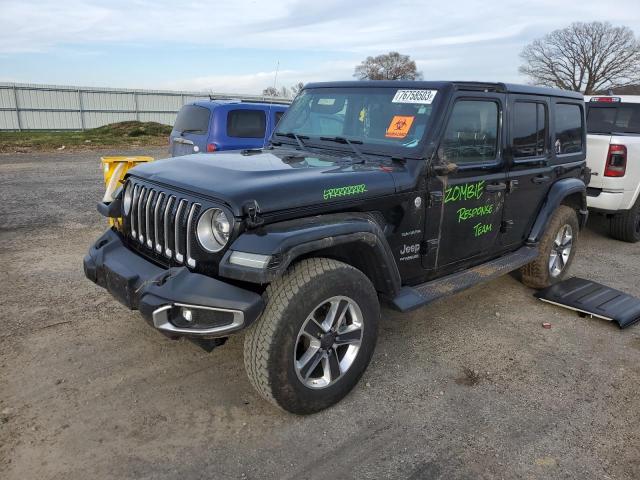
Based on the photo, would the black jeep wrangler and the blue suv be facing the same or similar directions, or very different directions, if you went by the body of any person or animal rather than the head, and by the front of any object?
very different directions

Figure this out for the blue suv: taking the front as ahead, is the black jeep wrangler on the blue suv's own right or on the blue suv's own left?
on the blue suv's own right

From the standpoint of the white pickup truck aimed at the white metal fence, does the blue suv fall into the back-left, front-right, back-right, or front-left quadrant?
front-left

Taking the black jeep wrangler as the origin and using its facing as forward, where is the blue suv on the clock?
The blue suv is roughly at 4 o'clock from the black jeep wrangler.

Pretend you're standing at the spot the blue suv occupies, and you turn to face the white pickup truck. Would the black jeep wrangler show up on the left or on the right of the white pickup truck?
right

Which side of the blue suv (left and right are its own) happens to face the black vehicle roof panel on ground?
right

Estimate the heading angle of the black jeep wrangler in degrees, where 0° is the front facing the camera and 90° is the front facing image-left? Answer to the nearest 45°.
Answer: approximately 45°

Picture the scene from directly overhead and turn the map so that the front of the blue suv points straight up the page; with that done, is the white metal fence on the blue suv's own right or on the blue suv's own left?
on the blue suv's own left

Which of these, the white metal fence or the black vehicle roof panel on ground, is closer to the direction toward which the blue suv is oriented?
the white metal fence

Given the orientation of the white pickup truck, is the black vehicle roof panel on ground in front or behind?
behind

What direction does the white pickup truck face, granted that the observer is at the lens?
facing away from the viewer and to the right of the viewer

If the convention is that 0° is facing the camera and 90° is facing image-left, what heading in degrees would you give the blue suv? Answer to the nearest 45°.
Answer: approximately 225°

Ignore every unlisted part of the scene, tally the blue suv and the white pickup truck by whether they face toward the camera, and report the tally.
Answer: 0

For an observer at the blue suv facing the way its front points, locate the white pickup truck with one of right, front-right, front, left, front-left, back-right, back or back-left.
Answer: right
